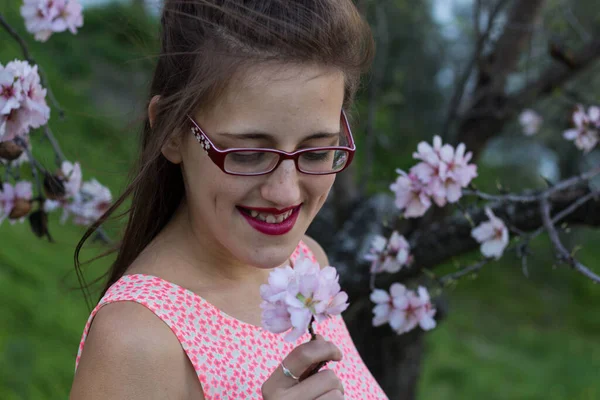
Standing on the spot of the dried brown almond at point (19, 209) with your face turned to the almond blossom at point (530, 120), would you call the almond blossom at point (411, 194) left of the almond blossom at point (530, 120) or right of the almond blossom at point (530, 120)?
right

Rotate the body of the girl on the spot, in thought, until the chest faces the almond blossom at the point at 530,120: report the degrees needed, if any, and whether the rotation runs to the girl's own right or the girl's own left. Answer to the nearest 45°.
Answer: approximately 90° to the girl's own left

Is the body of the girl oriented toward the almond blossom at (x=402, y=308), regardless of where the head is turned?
no

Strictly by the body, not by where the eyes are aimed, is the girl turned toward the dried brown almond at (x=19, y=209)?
no

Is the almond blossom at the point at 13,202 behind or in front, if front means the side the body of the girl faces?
behind

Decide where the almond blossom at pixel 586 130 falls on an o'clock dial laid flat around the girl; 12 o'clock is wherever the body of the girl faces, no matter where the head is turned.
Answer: The almond blossom is roughly at 9 o'clock from the girl.

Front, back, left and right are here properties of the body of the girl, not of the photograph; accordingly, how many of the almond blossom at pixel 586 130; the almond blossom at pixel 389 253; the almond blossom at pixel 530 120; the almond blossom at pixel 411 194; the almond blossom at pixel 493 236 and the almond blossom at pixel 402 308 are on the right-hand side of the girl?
0

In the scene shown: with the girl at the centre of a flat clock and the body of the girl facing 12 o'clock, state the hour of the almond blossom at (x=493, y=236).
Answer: The almond blossom is roughly at 9 o'clock from the girl.

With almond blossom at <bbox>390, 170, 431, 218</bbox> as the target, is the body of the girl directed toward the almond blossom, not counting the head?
no

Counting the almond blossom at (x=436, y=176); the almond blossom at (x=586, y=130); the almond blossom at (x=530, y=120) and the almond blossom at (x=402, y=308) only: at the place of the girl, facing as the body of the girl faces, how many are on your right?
0

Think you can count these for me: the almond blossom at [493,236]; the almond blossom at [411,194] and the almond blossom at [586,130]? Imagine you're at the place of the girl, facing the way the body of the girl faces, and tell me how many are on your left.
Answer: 3
